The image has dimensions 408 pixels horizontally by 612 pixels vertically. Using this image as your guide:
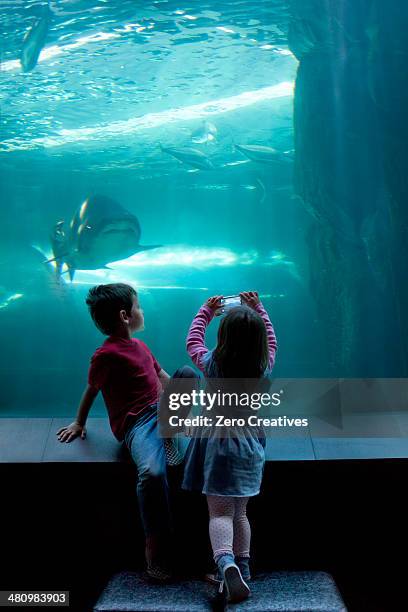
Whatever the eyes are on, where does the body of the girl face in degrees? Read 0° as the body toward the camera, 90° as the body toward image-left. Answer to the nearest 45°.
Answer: approximately 180°

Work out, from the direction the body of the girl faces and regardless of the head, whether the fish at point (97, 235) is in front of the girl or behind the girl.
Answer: in front

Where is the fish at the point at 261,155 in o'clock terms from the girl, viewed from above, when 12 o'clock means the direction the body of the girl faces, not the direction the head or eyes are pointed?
The fish is roughly at 12 o'clock from the girl.

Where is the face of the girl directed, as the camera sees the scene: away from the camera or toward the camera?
away from the camera

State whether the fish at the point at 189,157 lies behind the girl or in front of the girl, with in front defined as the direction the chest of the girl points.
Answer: in front

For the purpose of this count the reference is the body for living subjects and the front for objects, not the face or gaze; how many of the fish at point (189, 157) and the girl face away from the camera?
1
